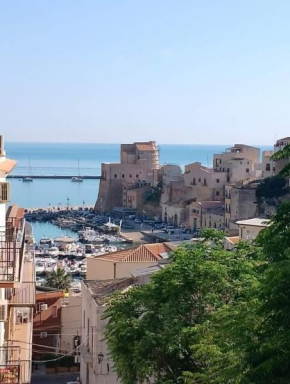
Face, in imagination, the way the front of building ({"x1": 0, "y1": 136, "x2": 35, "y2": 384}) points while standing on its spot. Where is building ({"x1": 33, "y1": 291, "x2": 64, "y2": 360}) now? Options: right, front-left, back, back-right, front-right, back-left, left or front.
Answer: left

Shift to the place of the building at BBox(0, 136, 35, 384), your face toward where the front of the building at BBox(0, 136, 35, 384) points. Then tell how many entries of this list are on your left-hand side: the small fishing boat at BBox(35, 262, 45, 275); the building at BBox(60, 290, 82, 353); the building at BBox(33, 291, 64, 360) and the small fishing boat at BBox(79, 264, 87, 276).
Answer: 4

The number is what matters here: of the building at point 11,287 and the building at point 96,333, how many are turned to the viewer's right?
1

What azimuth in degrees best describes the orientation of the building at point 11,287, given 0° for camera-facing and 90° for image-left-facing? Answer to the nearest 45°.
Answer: approximately 270°

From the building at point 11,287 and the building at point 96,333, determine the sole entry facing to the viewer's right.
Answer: the building at point 11,287

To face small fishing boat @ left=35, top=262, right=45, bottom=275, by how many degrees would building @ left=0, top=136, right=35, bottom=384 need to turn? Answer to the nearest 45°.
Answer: approximately 90° to its left

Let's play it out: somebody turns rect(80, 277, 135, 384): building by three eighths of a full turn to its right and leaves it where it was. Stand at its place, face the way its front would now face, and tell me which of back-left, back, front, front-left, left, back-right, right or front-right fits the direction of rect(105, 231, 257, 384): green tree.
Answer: back

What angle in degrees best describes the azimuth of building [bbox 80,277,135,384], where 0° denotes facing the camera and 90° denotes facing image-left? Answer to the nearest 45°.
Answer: approximately 45°

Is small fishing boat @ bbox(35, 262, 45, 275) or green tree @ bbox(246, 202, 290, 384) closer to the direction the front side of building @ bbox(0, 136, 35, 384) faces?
the green tree

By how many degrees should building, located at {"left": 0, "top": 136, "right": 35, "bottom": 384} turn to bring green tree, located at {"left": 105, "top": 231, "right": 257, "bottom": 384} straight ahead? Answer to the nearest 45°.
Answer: approximately 45° to its left

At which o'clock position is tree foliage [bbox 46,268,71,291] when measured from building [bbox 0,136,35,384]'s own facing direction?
The tree foliage is roughly at 9 o'clock from the building.

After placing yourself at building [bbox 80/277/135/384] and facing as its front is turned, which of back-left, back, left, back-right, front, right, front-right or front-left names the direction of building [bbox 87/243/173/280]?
back-right
